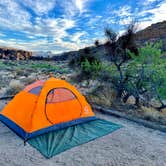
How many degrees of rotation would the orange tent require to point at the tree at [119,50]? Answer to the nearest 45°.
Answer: approximately 90° to its left

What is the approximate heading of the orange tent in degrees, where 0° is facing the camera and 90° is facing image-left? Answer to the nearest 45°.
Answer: approximately 315°

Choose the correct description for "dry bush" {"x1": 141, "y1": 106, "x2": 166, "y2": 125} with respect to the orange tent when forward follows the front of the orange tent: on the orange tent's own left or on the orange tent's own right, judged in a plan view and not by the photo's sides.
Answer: on the orange tent's own left
